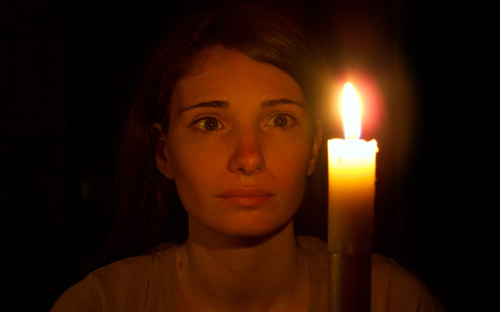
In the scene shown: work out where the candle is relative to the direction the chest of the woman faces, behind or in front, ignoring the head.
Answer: in front

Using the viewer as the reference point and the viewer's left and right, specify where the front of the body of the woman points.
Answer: facing the viewer
